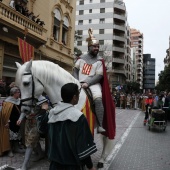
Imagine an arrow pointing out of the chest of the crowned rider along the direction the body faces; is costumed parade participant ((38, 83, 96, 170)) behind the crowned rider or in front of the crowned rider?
in front

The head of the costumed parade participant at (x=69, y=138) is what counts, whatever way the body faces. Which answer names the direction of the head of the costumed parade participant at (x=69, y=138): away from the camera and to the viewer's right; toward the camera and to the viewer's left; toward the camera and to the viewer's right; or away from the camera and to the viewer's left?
away from the camera and to the viewer's right

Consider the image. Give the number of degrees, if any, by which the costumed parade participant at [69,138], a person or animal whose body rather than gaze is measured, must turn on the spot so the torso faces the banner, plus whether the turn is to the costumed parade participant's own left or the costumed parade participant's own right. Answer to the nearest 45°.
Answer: approximately 45° to the costumed parade participant's own left

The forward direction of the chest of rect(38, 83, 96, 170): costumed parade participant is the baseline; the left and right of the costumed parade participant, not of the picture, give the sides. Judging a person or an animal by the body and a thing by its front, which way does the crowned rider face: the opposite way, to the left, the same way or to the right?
the opposite way

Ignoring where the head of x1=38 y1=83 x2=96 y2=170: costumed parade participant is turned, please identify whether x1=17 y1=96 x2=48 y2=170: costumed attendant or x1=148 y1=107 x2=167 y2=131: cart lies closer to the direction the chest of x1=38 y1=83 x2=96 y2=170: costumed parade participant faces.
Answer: the cart

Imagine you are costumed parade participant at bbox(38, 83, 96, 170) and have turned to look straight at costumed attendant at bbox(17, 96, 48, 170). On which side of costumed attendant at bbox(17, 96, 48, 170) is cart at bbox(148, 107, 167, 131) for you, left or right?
right

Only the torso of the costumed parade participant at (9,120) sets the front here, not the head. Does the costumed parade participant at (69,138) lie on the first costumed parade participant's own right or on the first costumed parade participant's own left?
on the first costumed parade participant's own right

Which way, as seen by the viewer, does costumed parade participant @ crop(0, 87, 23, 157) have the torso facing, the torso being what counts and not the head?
to the viewer's right

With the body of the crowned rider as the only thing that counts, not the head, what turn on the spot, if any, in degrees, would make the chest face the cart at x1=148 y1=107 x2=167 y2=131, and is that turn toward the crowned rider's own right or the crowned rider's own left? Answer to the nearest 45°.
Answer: approximately 180°
